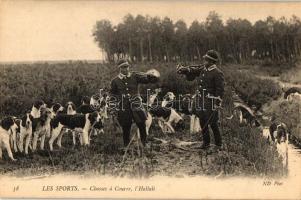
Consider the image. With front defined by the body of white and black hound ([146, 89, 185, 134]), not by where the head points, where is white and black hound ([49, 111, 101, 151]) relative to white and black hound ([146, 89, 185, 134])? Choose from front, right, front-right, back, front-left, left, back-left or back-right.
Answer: back

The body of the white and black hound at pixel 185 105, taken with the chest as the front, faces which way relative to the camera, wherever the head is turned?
to the viewer's left

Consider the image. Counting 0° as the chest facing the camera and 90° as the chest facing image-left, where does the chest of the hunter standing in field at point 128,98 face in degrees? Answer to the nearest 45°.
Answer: approximately 0°
